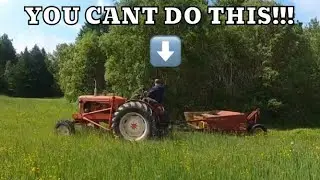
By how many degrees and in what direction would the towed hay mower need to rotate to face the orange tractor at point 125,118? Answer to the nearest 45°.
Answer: approximately 45° to its left

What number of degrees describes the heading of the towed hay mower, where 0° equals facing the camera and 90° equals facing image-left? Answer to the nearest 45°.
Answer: approximately 90°
